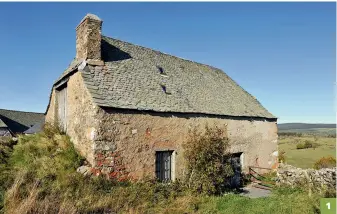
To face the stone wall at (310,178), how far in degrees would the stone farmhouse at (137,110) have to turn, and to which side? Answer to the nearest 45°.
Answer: approximately 45° to its left

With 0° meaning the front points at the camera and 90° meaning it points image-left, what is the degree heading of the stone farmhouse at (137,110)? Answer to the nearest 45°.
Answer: approximately 315°
